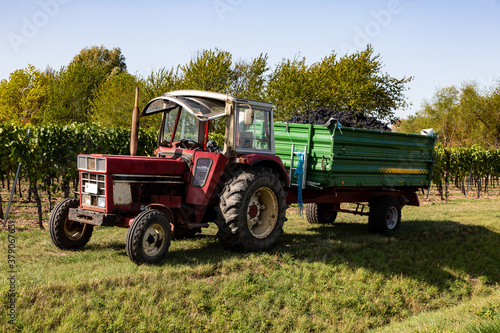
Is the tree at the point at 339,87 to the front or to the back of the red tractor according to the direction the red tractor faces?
to the back

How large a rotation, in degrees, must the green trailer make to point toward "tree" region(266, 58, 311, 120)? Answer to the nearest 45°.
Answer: approximately 135° to its right

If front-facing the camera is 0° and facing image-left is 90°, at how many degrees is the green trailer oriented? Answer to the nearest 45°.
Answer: approximately 45°

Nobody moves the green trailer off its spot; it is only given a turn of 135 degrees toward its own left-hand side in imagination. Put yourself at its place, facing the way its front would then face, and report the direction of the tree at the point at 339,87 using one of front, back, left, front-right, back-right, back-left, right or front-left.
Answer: left

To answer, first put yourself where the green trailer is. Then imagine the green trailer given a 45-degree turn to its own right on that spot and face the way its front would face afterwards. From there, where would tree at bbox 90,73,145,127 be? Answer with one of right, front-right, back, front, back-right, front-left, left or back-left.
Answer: front-right

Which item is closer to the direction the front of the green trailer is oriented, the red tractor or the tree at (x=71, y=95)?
the red tractor

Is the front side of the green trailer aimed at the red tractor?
yes

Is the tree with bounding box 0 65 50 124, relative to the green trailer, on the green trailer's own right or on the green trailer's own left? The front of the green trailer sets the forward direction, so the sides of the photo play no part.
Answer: on the green trailer's own right

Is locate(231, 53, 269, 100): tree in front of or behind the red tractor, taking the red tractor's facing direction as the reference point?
behind

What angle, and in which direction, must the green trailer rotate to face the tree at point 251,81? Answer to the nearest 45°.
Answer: approximately 135° to its right

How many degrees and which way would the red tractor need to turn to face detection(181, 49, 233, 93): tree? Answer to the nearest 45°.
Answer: approximately 135° to its right

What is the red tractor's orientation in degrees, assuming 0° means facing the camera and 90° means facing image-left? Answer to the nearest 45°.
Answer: approximately 45°

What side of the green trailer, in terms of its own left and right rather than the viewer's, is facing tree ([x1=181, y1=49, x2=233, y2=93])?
right
